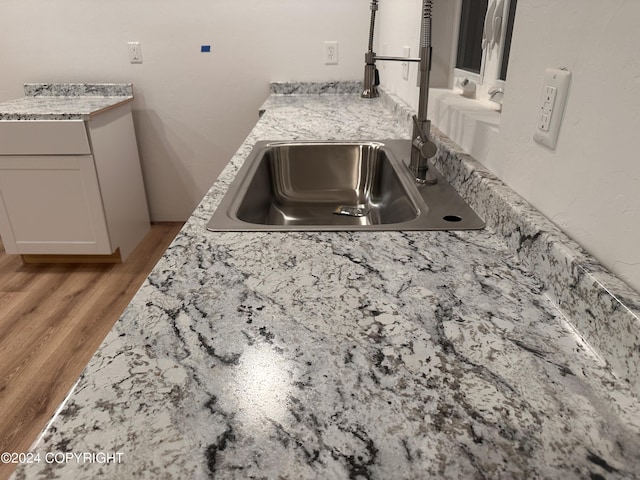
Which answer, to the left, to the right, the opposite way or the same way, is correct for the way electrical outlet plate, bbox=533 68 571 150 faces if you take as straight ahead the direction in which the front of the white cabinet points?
to the right

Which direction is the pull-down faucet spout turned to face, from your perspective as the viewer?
facing to the left of the viewer

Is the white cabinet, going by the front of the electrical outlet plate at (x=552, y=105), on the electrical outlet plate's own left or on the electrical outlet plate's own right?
on the electrical outlet plate's own right

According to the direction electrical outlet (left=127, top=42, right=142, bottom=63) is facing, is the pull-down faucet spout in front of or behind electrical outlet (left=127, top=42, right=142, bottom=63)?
in front

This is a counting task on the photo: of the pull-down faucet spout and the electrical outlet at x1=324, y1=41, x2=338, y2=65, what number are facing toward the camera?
1

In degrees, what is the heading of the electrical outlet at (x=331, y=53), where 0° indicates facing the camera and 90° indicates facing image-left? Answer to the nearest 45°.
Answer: approximately 0°

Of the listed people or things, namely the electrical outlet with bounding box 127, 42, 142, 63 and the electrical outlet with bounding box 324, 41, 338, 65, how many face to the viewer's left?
0

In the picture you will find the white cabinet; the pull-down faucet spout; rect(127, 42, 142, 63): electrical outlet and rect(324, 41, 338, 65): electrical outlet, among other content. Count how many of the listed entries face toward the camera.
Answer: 3
